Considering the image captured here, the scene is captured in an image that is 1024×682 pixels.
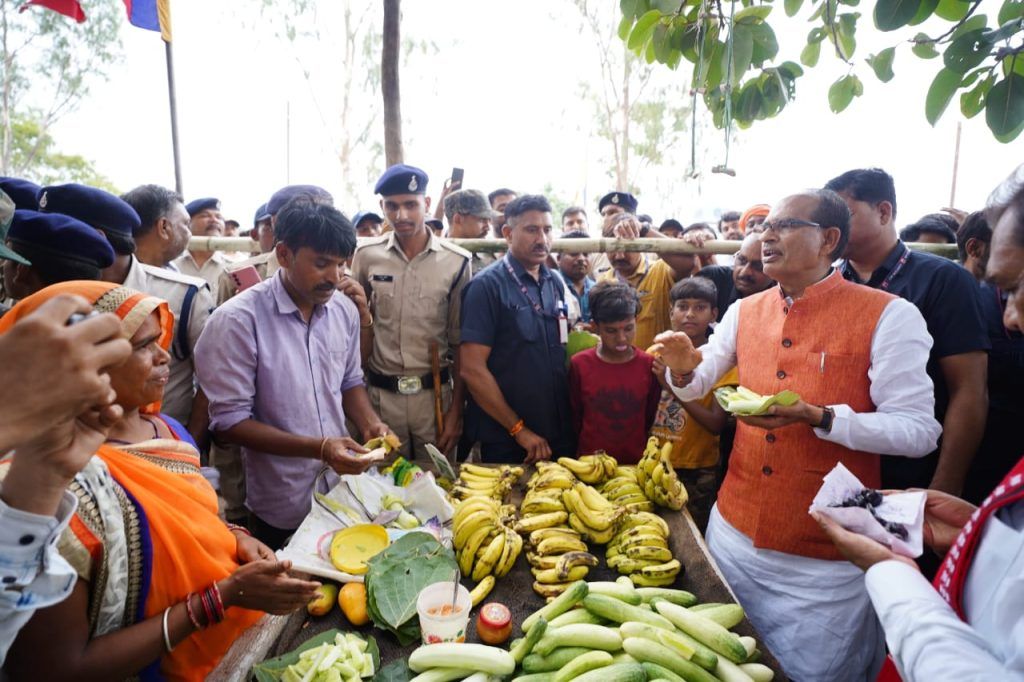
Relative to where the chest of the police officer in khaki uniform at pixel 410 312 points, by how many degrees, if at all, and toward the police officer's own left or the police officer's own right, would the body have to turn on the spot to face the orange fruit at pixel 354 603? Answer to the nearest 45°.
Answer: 0° — they already face it

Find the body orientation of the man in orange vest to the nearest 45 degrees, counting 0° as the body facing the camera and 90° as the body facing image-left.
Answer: approximately 45°

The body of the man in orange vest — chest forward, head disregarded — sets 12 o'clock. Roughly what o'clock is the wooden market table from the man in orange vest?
The wooden market table is roughly at 12 o'clock from the man in orange vest.

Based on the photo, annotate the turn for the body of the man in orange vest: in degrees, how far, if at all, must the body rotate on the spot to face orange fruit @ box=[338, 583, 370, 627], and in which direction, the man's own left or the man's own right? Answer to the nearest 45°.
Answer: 0° — they already face it

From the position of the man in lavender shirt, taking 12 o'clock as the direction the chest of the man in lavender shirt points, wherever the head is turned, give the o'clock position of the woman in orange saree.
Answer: The woman in orange saree is roughly at 2 o'clock from the man in lavender shirt.

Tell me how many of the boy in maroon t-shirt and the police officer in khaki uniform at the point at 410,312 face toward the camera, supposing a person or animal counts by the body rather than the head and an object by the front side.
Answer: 2

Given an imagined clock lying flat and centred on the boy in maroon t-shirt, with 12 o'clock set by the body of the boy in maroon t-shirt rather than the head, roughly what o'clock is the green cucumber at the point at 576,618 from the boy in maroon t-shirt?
The green cucumber is roughly at 12 o'clock from the boy in maroon t-shirt.

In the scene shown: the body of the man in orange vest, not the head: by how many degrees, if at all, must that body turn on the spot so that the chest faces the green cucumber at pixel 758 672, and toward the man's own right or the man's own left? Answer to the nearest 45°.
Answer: approximately 45° to the man's own left

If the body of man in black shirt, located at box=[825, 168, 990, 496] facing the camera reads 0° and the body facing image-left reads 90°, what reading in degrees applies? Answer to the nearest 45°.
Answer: approximately 45°
